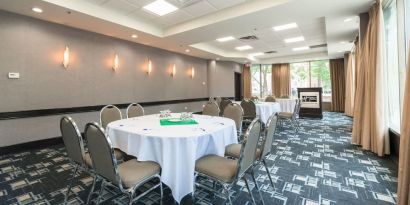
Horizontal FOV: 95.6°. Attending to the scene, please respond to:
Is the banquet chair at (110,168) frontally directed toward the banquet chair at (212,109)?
yes

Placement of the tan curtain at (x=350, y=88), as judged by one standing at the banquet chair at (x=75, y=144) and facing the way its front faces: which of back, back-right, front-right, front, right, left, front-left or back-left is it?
front-right

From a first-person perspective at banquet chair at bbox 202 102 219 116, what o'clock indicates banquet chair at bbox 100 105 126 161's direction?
banquet chair at bbox 100 105 126 161 is roughly at 1 o'clock from banquet chair at bbox 202 102 219 116.

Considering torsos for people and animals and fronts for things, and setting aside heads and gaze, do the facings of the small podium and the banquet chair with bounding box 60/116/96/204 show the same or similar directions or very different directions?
very different directions

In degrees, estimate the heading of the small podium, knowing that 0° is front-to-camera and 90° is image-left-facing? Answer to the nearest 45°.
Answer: approximately 0°

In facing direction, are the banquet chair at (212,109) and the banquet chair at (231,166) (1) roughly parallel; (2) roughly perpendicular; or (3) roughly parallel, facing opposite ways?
roughly perpendicular

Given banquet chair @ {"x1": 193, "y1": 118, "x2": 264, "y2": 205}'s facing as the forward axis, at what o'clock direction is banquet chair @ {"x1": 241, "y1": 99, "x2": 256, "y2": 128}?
banquet chair @ {"x1": 241, "y1": 99, "x2": 256, "y2": 128} is roughly at 2 o'clock from banquet chair @ {"x1": 193, "y1": 118, "x2": 264, "y2": 205}.

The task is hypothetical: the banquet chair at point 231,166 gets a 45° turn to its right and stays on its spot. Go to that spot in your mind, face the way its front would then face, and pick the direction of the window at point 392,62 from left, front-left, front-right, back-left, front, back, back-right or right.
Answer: front-right

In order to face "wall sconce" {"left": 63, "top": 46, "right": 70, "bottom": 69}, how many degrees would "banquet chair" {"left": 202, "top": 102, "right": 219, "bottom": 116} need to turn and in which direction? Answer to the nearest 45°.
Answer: approximately 45° to its right

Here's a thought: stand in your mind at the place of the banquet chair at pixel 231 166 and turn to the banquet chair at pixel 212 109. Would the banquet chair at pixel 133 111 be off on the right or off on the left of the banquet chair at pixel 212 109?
left

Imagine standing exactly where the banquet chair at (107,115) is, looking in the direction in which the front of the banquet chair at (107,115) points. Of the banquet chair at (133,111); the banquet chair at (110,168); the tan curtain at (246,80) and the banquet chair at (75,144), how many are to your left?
2

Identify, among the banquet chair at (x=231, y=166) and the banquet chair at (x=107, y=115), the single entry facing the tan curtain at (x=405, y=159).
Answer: the banquet chair at (x=107, y=115)

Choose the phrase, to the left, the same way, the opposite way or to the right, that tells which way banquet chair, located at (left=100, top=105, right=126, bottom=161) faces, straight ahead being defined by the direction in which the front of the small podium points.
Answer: to the left

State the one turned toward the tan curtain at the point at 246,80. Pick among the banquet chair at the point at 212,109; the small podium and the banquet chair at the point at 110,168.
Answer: the banquet chair at the point at 110,168

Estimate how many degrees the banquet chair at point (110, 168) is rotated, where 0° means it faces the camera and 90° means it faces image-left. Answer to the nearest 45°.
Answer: approximately 225°
